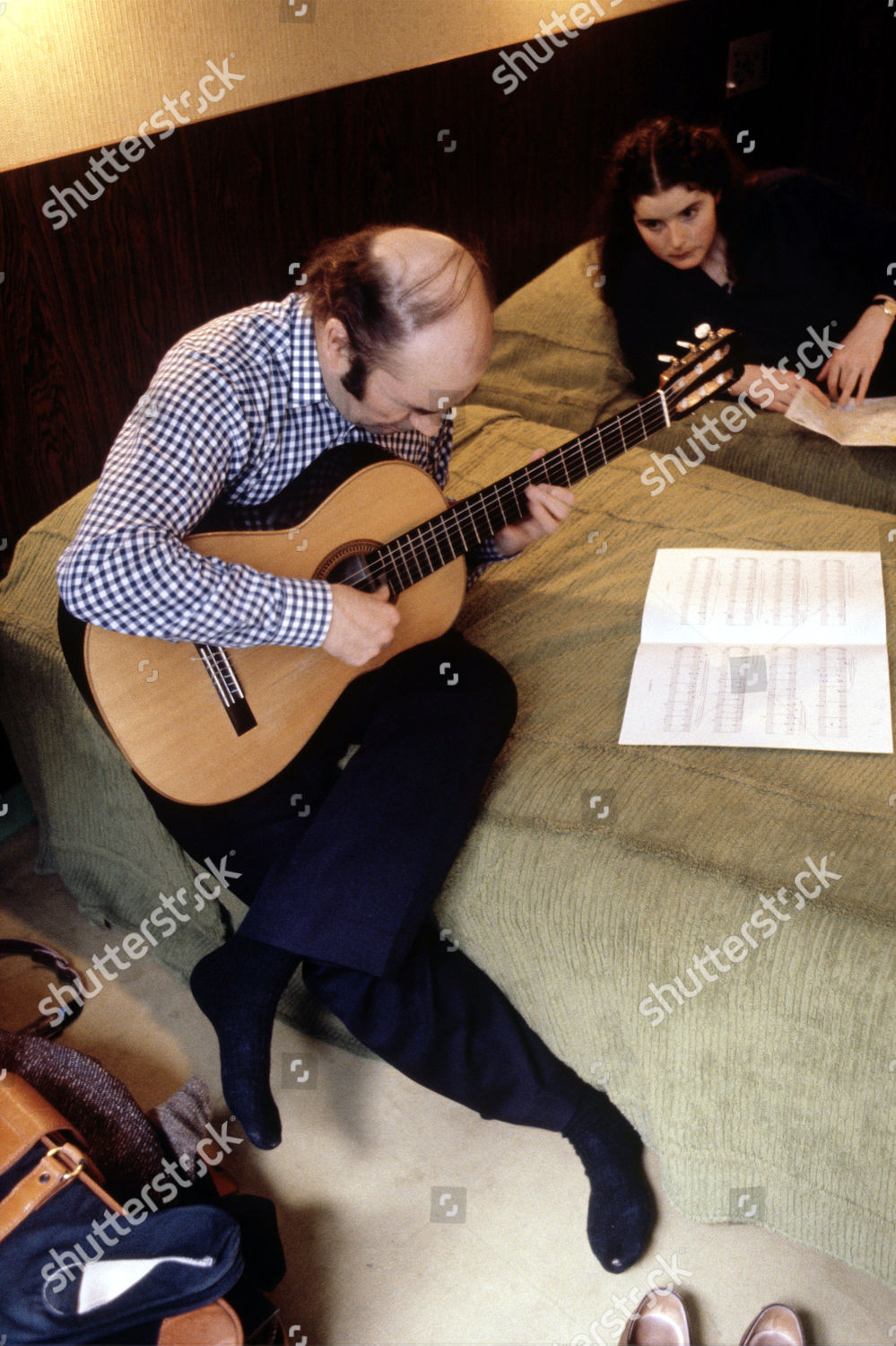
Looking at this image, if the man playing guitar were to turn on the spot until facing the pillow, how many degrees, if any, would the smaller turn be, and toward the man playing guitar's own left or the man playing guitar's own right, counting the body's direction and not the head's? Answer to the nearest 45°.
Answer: approximately 90° to the man playing guitar's own left

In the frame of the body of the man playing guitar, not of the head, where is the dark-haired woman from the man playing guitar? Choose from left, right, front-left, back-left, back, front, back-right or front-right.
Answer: left
